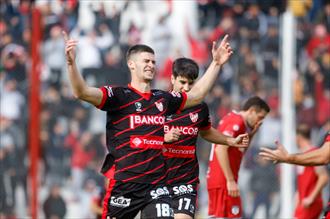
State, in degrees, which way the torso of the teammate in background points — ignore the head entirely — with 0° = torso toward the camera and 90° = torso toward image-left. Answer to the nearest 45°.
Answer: approximately 0°

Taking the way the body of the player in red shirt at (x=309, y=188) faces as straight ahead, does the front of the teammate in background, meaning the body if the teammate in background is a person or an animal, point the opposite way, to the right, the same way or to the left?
to the left

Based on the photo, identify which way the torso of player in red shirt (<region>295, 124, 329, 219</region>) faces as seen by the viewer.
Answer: to the viewer's left

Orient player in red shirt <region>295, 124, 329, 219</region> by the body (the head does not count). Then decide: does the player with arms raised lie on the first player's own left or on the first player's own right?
on the first player's own left
